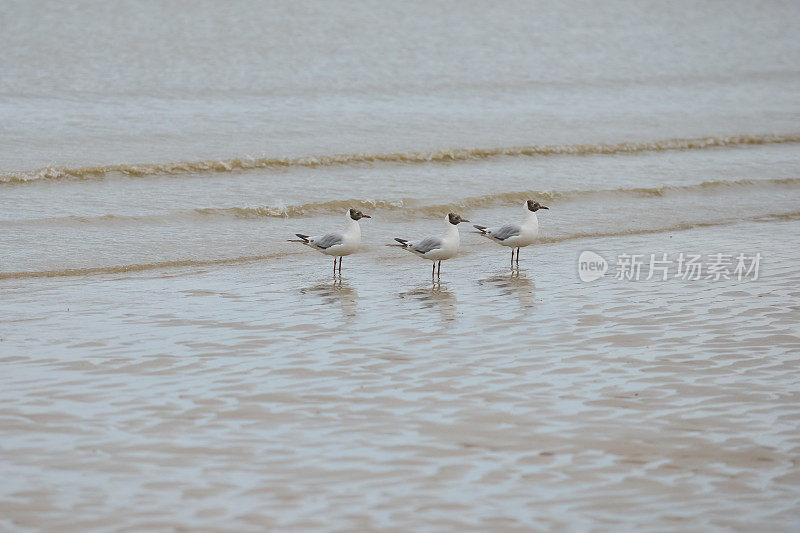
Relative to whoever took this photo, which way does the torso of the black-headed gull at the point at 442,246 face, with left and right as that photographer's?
facing to the right of the viewer

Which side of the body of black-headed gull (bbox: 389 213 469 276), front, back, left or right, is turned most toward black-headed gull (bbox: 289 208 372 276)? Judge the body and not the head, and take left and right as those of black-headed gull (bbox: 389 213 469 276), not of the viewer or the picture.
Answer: back

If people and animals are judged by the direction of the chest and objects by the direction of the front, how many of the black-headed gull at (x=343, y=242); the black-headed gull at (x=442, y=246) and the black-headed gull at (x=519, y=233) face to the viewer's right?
3

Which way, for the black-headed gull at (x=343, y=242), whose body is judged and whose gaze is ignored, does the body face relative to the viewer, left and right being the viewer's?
facing to the right of the viewer

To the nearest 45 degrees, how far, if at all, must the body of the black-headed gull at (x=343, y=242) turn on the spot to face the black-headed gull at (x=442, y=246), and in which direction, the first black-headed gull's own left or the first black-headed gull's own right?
0° — it already faces it

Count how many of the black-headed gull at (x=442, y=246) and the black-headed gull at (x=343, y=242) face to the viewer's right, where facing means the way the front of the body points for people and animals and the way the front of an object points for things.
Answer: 2

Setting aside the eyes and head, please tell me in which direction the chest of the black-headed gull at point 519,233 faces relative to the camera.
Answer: to the viewer's right

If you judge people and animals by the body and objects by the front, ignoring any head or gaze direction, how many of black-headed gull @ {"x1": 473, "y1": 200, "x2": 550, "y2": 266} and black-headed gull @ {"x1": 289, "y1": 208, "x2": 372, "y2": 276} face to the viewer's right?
2

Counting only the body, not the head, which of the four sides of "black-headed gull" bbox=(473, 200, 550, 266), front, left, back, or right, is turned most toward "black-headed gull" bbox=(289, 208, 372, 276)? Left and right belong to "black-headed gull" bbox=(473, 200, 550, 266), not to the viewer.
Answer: back

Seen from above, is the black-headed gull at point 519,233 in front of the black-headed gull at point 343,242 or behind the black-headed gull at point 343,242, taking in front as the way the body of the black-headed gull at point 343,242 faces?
in front

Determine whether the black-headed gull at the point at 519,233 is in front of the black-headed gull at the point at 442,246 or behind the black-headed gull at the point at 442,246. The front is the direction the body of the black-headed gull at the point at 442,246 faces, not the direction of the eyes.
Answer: in front

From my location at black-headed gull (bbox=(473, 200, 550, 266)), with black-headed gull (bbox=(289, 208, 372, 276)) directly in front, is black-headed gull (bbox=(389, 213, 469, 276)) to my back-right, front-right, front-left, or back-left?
front-left
